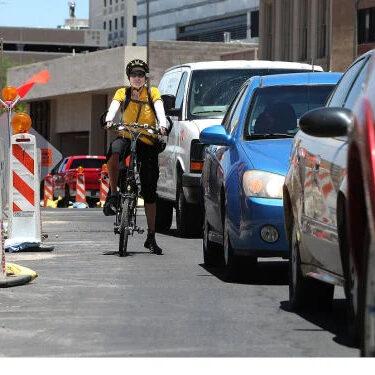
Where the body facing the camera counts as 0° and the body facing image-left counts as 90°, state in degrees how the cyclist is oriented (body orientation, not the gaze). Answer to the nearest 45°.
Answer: approximately 0°

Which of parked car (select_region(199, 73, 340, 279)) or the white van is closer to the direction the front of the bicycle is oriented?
the parked car

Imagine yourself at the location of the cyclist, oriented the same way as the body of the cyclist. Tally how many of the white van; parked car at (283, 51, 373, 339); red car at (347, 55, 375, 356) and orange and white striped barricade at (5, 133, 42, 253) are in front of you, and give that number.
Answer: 2

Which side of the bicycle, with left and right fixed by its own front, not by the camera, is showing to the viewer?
front

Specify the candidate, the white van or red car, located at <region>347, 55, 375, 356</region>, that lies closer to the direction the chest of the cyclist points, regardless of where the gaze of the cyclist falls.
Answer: the red car

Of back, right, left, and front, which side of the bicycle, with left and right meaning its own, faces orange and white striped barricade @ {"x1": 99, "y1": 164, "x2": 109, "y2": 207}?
back

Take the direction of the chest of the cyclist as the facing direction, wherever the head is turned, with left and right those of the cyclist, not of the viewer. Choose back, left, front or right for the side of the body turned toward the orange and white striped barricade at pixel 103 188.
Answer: back

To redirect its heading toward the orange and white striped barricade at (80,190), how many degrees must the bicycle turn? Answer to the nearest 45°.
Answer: approximately 180°

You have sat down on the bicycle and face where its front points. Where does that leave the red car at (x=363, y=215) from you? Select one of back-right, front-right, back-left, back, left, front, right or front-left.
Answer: front

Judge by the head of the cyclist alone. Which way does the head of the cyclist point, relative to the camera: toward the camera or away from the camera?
toward the camera
